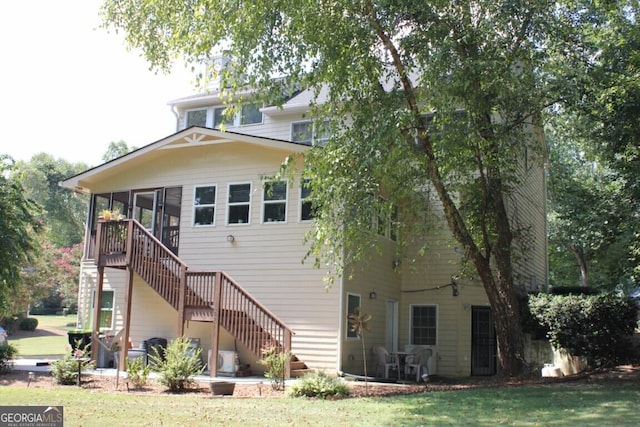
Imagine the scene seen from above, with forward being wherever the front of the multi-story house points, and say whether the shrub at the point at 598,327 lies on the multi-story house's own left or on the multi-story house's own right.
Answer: on the multi-story house's own right

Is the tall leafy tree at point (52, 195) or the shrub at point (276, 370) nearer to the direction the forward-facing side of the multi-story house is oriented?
the tall leafy tree

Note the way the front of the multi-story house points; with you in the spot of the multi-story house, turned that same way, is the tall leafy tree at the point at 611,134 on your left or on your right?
on your right

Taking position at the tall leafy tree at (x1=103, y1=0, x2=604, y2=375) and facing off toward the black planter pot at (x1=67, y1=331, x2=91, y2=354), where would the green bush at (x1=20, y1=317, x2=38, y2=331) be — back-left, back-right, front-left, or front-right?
front-right

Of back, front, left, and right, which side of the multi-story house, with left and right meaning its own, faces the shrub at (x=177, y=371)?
back

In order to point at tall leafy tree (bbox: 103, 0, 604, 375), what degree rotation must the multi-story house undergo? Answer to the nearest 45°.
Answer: approximately 135° to its right

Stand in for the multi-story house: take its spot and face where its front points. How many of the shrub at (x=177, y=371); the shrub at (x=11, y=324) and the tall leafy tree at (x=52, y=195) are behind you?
1

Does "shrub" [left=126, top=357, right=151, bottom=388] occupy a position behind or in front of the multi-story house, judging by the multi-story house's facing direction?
behind

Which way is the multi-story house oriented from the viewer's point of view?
away from the camera

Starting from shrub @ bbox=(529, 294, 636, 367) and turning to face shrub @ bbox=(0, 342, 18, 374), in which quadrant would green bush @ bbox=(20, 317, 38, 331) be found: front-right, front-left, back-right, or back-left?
front-right

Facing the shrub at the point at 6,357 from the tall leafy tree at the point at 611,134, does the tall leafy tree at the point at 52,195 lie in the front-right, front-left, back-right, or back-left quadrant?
front-right
